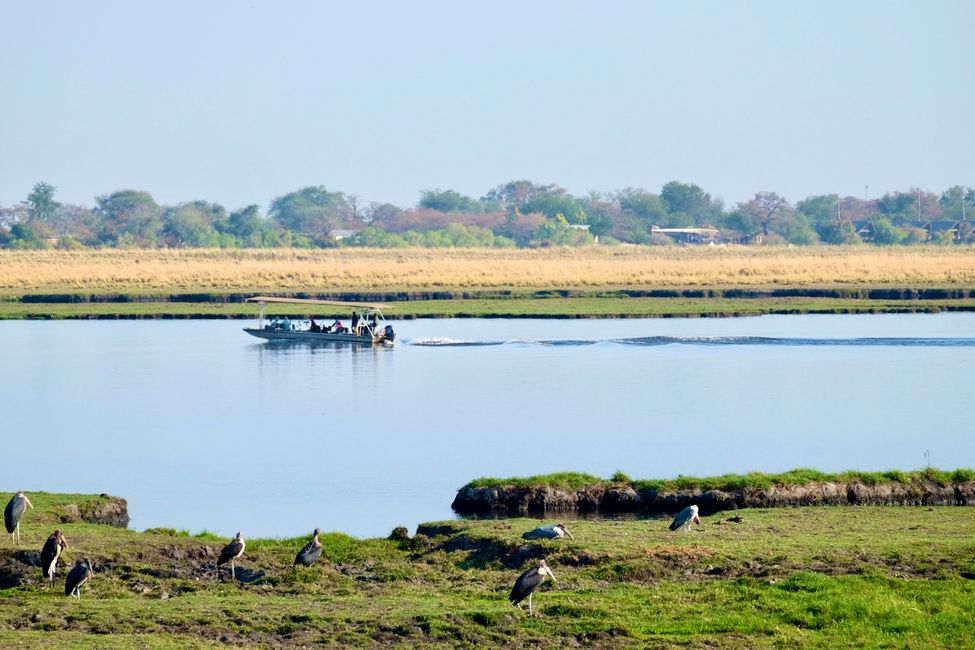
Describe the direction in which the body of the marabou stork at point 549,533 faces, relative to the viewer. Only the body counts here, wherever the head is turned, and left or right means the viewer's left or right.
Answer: facing to the right of the viewer

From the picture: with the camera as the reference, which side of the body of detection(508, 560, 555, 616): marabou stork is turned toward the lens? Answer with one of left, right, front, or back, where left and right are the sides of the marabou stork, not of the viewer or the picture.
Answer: right

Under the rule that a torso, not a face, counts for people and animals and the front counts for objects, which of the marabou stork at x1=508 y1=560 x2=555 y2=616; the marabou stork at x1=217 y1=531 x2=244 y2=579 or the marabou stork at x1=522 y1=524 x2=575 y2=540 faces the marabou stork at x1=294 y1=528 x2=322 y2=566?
the marabou stork at x1=217 y1=531 x2=244 y2=579

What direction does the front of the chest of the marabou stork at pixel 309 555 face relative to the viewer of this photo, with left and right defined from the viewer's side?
facing to the right of the viewer

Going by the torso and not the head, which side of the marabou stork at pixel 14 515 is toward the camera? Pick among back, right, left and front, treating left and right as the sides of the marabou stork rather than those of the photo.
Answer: right

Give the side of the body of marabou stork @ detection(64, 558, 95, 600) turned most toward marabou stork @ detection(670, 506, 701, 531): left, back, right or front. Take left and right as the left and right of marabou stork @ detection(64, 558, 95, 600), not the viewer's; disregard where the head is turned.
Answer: front

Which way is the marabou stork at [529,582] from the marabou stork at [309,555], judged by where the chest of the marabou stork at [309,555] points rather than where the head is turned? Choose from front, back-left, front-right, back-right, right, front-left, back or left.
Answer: front-right

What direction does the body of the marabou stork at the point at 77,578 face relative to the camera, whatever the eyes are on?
to the viewer's right

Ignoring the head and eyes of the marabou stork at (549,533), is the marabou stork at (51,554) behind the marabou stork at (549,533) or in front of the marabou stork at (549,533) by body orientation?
behind

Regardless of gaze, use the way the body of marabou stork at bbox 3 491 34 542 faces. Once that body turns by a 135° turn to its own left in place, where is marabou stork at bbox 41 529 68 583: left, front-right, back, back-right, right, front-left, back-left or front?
back-left

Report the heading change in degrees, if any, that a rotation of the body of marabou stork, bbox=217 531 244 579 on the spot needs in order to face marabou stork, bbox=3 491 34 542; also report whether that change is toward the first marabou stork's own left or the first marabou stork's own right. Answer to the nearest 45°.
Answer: approximately 135° to the first marabou stork's own left
